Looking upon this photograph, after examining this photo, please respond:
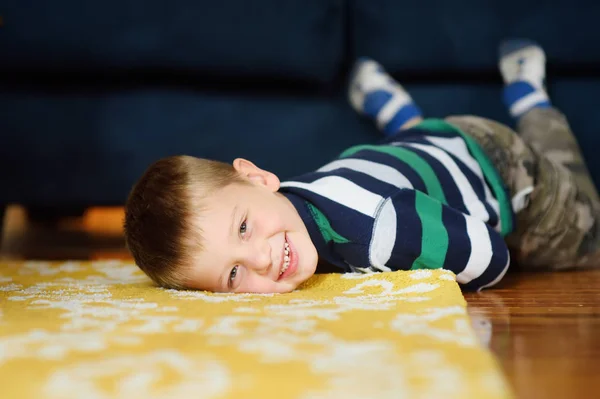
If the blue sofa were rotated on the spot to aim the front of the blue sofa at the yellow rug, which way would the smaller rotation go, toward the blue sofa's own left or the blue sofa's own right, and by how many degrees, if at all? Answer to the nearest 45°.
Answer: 0° — it already faces it

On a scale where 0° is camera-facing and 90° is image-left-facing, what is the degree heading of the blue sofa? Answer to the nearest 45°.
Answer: approximately 0°
